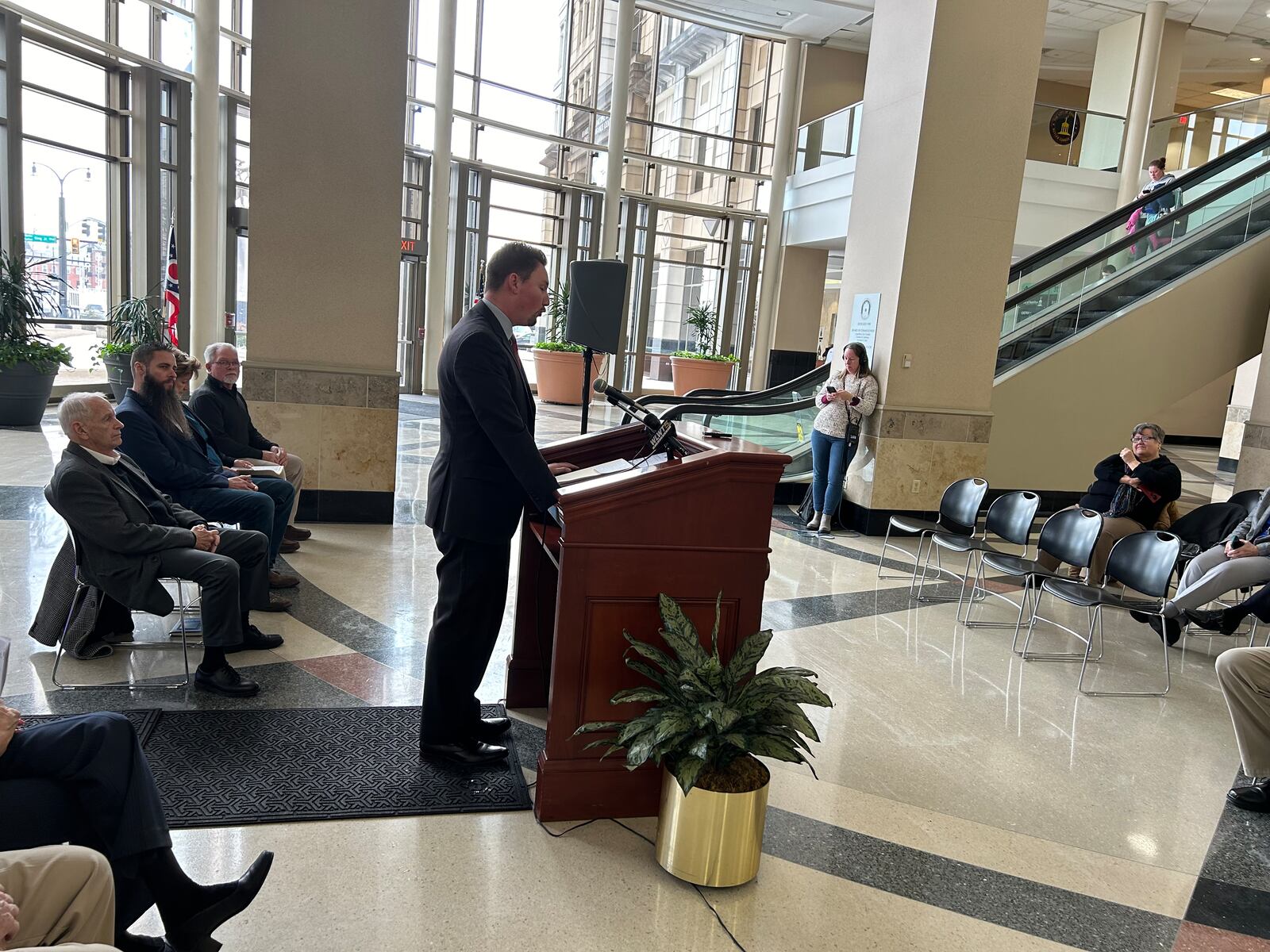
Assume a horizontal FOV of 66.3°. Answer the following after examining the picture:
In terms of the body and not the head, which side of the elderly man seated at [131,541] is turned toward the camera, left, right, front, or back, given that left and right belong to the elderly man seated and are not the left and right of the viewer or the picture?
right

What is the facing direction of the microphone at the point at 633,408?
to the viewer's left

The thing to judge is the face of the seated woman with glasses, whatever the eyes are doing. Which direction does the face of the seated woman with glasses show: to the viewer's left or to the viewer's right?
to the viewer's left

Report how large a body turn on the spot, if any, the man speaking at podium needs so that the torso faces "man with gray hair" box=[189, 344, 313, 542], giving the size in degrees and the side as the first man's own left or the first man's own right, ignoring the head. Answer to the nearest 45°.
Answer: approximately 135° to the first man's own left

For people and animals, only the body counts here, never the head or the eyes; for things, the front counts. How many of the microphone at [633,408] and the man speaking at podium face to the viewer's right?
1

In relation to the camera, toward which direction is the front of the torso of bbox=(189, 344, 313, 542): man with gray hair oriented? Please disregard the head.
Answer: to the viewer's right

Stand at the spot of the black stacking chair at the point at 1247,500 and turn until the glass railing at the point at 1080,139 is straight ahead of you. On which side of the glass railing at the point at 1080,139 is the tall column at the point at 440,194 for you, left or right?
left

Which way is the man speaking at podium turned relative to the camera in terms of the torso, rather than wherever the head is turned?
to the viewer's right

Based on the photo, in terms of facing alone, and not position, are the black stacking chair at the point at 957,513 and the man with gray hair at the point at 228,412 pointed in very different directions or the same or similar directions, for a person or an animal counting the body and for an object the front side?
very different directions

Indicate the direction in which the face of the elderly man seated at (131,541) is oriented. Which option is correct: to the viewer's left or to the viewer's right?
to the viewer's right

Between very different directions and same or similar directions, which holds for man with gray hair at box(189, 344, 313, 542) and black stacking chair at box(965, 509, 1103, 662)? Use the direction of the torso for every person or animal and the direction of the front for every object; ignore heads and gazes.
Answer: very different directions

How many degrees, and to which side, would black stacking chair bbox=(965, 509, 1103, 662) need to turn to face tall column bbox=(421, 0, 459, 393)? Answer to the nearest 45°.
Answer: approximately 90° to its right
